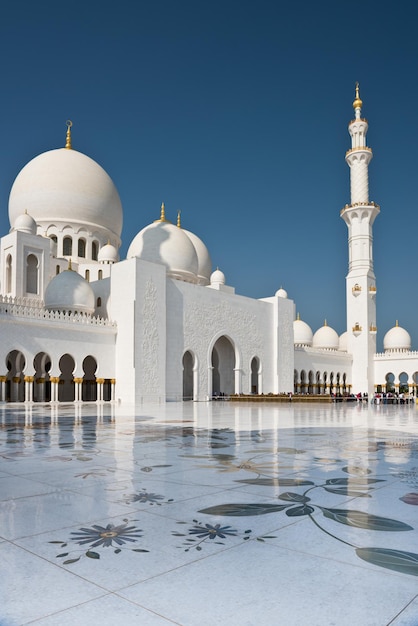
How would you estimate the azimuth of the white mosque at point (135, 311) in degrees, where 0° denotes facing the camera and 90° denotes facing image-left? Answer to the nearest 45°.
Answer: approximately 315°
